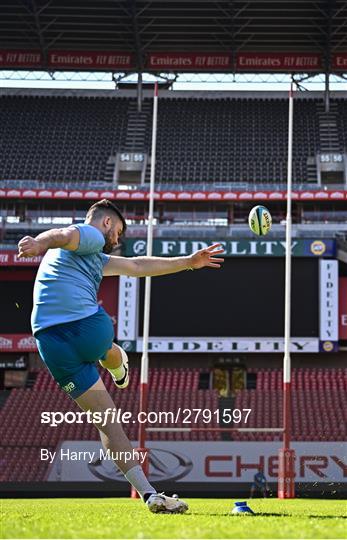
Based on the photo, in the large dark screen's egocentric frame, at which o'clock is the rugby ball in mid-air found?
The rugby ball in mid-air is roughly at 12 o'clock from the large dark screen.

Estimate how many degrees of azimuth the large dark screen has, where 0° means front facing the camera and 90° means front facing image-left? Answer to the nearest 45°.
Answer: approximately 0°

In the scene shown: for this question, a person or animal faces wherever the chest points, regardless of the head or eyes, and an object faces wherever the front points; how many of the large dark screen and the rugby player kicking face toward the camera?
1

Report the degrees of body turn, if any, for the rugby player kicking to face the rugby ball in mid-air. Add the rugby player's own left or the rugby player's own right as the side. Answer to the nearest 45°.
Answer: approximately 45° to the rugby player's own left

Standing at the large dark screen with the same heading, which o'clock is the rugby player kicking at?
The rugby player kicking is roughly at 12 o'clock from the large dark screen.

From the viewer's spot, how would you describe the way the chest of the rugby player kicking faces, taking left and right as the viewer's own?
facing away from the viewer and to the right of the viewer
